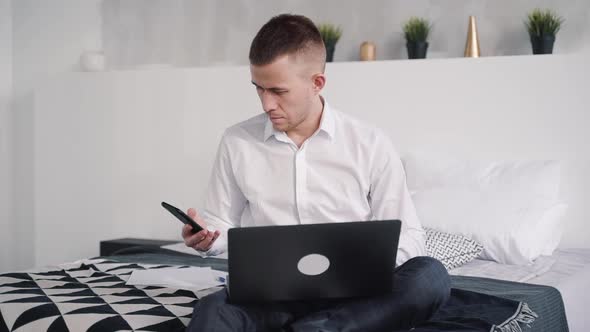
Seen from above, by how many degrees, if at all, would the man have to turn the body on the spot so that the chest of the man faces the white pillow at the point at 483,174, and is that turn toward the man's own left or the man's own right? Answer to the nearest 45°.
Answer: approximately 135° to the man's own left

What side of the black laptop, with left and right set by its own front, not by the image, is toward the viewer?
back

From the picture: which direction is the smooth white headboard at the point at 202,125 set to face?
toward the camera

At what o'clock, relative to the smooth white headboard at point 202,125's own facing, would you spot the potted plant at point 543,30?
The potted plant is roughly at 10 o'clock from the smooth white headboard.

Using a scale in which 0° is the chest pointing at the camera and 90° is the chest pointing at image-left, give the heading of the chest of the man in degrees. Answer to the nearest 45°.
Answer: approximately 0°

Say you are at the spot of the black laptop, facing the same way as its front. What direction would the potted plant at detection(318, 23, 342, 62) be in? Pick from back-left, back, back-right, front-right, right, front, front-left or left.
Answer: front

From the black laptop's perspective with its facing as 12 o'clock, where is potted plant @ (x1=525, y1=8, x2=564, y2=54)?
The potted plant is roughly at 1 o'clock from the black laptop.

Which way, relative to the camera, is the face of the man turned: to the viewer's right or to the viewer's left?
to the viewer's left

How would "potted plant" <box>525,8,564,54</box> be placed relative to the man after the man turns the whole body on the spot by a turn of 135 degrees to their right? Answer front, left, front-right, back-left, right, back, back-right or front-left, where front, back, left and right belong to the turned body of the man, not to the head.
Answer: right

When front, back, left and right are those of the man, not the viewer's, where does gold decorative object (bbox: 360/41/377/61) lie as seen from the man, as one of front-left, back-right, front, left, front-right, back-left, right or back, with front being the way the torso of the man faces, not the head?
back

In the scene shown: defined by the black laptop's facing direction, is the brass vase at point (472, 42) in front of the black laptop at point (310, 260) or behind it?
in front

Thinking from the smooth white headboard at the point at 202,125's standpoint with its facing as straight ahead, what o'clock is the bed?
The bed is roughly at 12 o'clock from the smooth white headboard.
